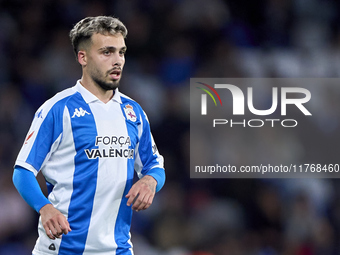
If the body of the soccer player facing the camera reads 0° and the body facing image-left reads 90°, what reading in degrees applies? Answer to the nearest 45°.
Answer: approximately 315°
